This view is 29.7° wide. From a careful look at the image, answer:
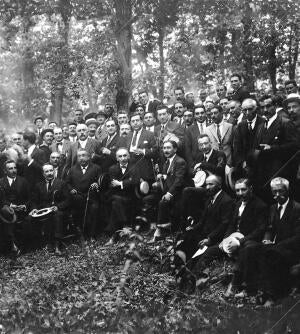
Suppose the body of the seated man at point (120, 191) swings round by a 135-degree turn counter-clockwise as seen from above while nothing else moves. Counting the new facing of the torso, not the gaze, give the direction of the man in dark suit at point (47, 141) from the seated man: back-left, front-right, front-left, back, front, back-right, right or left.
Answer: left

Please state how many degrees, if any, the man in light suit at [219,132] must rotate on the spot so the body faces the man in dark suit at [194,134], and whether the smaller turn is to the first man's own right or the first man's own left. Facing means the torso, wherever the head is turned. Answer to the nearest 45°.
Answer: approximately 135° to the first man's own right

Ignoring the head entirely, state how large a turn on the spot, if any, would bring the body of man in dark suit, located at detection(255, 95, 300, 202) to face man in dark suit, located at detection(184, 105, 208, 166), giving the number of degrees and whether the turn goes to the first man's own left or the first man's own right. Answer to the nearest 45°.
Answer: approximately 90° to the first man's own right

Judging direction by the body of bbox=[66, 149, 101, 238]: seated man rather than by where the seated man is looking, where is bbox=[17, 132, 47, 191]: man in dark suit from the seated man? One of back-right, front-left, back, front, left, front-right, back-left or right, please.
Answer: back-right

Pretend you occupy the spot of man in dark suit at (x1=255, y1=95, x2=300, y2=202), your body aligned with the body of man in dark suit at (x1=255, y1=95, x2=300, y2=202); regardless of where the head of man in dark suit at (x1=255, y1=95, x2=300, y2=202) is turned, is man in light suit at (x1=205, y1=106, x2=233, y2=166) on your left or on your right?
on your right

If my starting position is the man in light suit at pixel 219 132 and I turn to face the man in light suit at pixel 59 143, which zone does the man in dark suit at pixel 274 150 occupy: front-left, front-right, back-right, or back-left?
back-left

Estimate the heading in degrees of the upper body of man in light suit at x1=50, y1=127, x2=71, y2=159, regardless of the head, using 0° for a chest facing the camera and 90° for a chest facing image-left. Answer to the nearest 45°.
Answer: approximately 0°

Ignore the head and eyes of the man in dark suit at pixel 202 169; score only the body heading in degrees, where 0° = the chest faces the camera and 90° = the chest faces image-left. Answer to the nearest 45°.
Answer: approximately 45°
